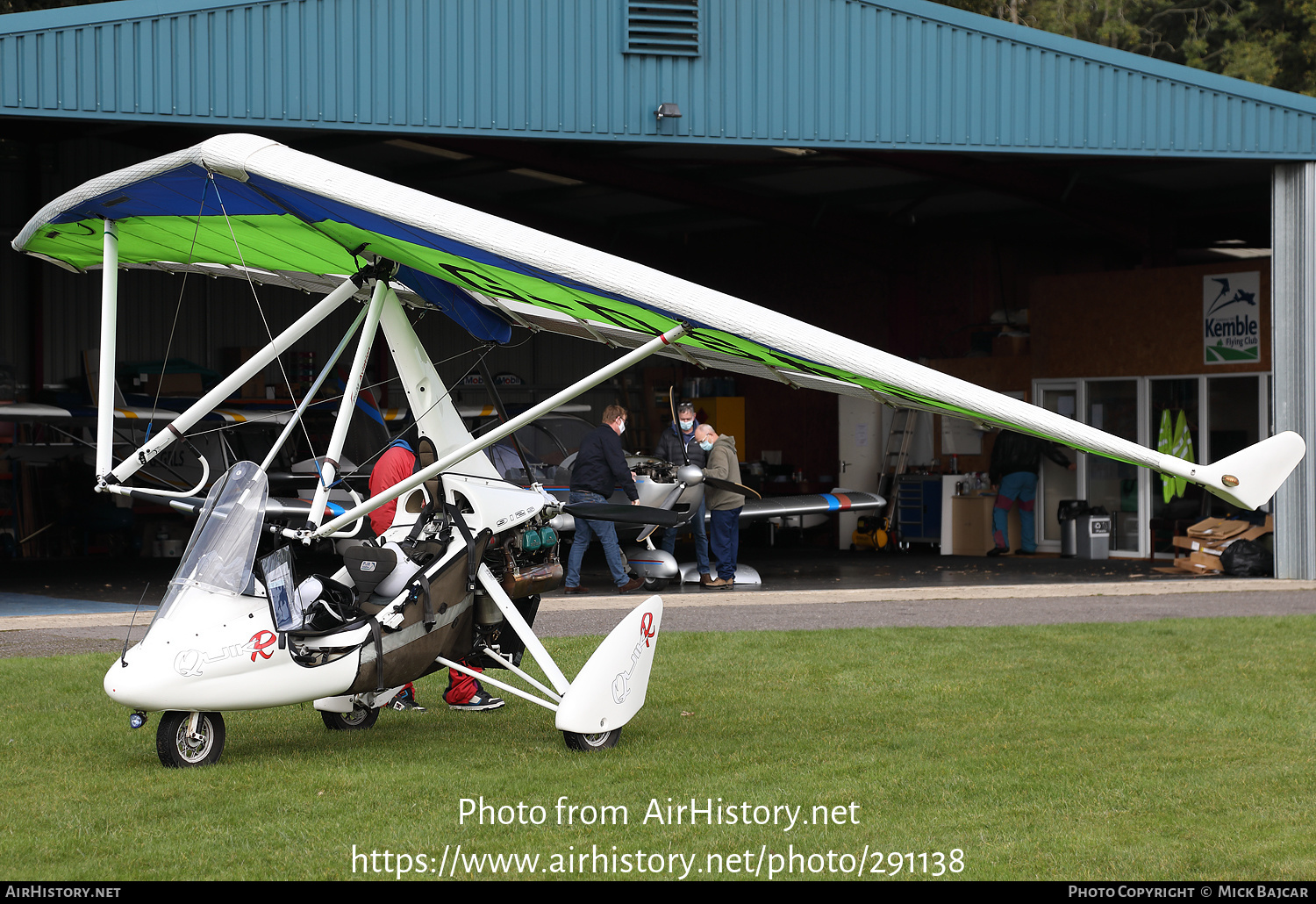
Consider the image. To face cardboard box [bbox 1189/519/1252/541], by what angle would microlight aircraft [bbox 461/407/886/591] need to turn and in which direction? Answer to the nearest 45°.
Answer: approximately 45° to its left

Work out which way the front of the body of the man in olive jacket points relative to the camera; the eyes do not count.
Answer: to the viewer's left

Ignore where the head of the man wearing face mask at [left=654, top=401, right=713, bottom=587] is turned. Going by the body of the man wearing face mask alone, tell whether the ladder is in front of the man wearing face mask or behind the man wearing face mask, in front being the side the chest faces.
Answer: behind

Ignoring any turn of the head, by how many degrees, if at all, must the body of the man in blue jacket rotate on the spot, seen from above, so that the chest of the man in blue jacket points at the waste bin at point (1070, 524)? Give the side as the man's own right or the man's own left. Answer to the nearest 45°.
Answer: approximately 45° to the man's own left

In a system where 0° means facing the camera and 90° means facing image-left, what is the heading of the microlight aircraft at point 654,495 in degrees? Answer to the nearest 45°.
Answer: approximately 315°

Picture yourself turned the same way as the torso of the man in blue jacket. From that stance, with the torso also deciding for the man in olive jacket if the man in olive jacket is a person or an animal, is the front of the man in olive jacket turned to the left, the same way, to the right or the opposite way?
the opposite way

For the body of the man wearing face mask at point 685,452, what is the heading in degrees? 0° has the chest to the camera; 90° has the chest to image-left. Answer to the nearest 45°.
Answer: approximately 0°

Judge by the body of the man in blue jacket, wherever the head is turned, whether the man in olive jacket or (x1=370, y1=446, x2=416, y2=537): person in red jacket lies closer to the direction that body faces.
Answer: the man in olive jacket

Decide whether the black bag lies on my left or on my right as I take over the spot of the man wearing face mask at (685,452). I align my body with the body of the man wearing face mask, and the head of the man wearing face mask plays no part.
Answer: on my left

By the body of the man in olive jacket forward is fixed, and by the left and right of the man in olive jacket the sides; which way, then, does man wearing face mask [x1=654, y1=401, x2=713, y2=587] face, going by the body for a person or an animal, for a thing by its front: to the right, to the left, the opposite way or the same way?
to the left
